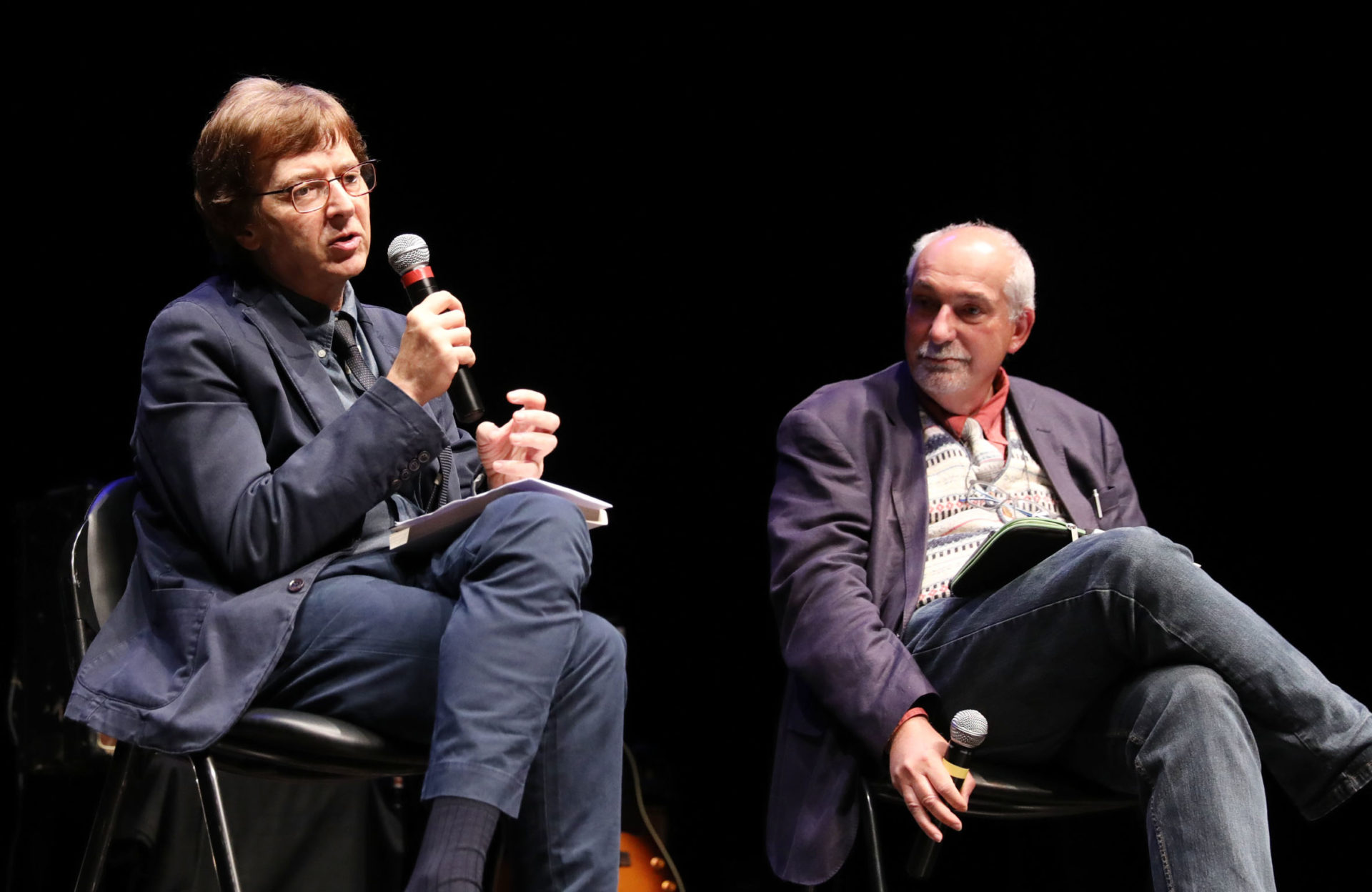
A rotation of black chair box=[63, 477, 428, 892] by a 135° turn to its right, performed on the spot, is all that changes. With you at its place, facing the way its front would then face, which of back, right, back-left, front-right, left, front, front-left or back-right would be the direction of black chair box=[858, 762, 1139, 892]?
back

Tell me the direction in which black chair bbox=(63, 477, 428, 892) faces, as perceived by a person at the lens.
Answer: facing the viewer and to the right of the viewer

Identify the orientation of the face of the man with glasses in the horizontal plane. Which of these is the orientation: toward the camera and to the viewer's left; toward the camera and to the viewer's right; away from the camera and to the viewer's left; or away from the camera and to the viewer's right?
toward the camera and to the viewer's right

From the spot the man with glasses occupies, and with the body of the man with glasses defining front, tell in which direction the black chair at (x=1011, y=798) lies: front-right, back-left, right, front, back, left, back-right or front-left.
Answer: front-left

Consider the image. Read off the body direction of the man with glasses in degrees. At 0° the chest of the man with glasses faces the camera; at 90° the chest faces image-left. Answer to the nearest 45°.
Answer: approximately 315°
